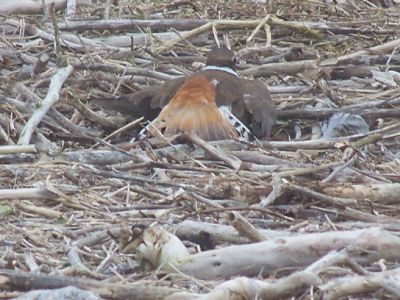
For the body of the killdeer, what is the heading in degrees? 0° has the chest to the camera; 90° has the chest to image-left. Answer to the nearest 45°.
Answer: approximately 180°

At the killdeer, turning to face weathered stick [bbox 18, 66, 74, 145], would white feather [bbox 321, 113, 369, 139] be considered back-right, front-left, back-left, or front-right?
back-left

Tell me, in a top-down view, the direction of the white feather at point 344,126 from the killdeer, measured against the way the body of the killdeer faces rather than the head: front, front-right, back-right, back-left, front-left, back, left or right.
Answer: right

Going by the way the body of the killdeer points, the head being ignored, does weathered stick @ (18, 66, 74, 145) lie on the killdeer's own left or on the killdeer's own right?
on the killdeer's own left
